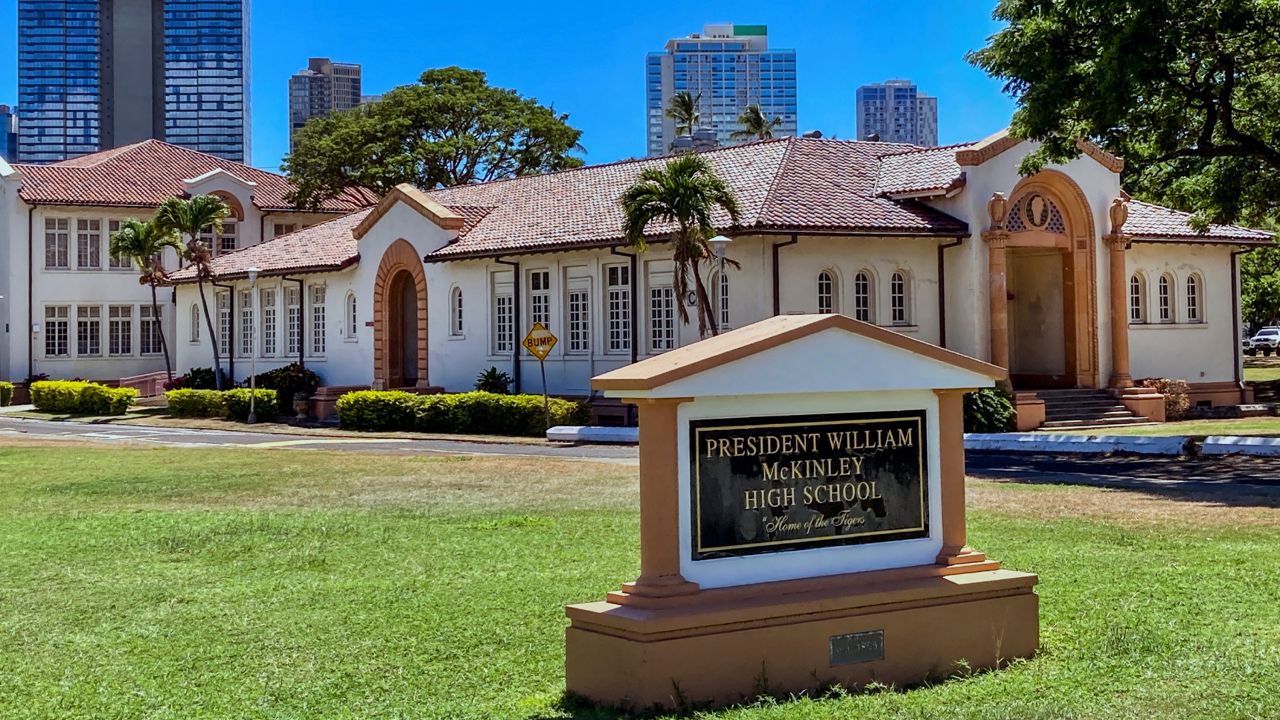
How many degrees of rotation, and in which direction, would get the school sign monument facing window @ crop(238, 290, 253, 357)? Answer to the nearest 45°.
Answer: approximately 180°

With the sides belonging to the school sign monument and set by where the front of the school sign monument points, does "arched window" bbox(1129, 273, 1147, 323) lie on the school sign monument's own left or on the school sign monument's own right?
on the school sign monument's own left

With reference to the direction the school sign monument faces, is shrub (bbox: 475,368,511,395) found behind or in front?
behind

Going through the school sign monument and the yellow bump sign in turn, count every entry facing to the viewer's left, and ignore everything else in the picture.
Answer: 0

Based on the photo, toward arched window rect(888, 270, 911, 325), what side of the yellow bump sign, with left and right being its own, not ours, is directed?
left

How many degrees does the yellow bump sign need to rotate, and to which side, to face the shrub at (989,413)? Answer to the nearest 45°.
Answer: approximately 90° to its left

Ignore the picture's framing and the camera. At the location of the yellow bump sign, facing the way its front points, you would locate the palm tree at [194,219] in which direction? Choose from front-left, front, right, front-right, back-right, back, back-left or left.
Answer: back-right

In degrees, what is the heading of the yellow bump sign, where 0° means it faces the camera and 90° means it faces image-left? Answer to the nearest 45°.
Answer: approximately 0°

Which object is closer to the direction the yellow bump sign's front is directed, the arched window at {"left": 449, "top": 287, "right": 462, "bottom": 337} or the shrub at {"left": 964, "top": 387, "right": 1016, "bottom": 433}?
the shrub

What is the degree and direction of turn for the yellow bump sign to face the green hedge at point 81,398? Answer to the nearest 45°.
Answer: approximately 135° to its right

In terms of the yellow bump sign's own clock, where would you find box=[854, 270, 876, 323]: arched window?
The arched window is roughly at 9 o'clock from the yellow bump sign.

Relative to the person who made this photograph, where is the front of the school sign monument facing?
facing the viewer and to the right of the viewer
